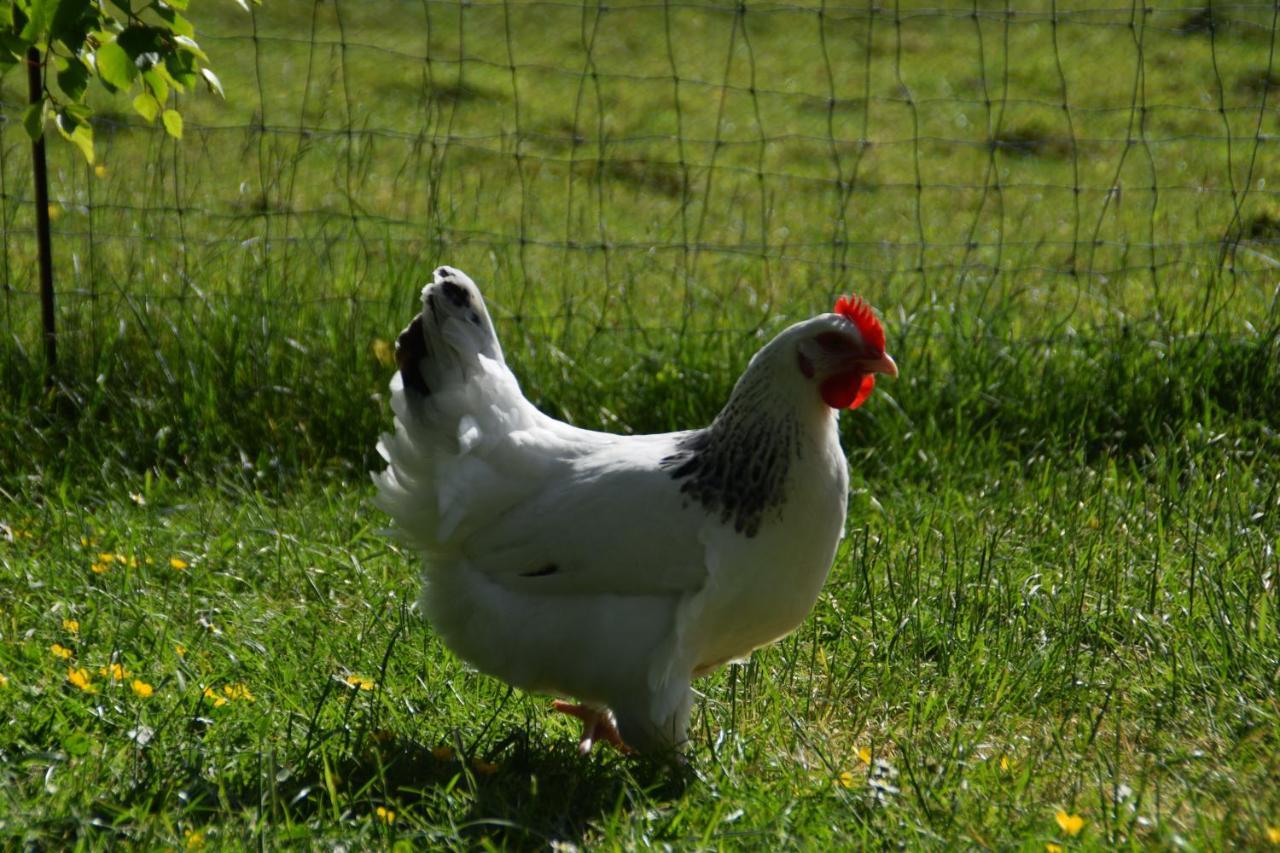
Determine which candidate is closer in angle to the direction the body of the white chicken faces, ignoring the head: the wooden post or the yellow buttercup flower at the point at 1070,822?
the yellow buttercup flower

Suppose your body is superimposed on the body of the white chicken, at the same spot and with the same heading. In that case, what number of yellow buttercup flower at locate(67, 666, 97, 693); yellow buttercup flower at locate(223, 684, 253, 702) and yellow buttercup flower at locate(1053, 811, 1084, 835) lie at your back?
2

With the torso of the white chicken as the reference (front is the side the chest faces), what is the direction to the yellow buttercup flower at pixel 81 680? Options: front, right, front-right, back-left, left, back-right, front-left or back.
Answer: back

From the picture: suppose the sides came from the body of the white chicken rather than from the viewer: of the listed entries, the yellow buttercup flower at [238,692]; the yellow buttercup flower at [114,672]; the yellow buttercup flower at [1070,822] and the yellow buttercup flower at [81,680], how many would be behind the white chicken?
3

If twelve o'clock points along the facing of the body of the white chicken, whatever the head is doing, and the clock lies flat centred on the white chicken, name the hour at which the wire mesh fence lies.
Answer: The wire mesh fence is roughly at 9 o'clock from the white chicken.

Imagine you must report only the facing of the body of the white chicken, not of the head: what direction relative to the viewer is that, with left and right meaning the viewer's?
facing to the right of the viewer

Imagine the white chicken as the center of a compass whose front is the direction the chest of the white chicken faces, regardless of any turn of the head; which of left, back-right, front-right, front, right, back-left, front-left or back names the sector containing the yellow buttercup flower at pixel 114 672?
back

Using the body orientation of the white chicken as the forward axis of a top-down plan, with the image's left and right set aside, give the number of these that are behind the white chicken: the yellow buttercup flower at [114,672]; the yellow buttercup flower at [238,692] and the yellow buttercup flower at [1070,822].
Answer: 2

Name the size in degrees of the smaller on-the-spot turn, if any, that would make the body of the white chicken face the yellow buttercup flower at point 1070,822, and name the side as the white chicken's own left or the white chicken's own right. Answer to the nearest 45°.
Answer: approximately 45° to the white chicken's own right

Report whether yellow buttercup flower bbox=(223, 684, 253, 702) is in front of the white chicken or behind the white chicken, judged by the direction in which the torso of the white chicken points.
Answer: behind

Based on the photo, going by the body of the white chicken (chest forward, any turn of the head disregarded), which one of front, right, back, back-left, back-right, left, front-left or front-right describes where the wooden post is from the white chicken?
back-left

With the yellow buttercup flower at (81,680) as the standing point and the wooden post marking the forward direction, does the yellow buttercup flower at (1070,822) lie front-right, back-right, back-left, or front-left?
back-right

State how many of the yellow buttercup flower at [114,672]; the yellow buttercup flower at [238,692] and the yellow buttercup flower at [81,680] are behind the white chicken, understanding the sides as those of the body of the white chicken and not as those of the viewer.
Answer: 3
